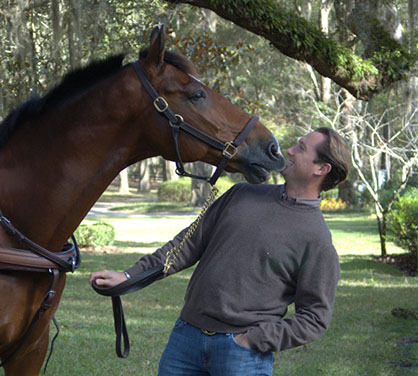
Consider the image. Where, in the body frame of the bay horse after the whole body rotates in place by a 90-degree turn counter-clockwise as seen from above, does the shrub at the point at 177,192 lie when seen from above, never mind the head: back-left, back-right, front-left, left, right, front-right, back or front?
front

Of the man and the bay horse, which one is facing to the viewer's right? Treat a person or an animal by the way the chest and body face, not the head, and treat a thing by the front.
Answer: the bay horse

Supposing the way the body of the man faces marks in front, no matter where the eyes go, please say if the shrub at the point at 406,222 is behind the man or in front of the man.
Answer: behind

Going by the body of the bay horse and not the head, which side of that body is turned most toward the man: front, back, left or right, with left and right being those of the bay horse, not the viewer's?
front

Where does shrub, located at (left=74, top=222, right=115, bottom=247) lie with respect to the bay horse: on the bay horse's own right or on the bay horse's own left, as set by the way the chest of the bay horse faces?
on the bay horse's own left

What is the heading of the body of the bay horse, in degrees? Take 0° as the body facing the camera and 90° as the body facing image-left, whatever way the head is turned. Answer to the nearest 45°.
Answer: approximately 270°

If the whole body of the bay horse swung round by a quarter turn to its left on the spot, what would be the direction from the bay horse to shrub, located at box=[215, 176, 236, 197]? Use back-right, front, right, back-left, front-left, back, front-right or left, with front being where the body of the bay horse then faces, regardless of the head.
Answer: front

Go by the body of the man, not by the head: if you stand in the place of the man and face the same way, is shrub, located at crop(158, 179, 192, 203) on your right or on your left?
on your right

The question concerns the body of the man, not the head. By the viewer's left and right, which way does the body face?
facing the viewer and to the left of the viewer

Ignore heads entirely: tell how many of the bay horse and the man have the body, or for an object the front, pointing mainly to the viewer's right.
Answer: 1

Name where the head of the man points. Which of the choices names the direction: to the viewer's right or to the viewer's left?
to the viewer's left

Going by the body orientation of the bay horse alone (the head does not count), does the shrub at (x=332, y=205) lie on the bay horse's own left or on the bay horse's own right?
on the bay horse's own left

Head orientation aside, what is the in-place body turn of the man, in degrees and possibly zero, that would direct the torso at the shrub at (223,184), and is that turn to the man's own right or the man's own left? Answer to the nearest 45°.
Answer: approximately 135° to the man's own right
